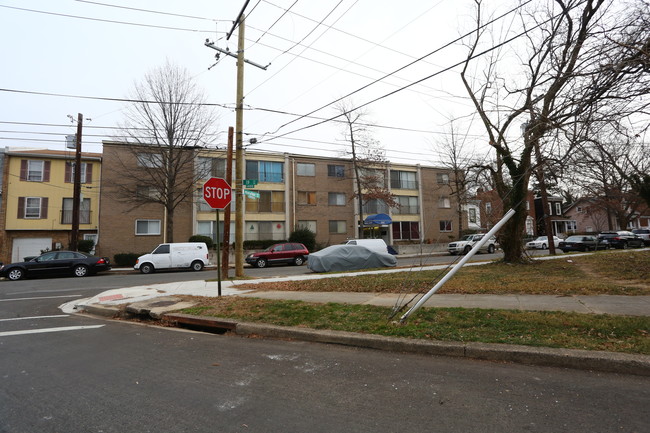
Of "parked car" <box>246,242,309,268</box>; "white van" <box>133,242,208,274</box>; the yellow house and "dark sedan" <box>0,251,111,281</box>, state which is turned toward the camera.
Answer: the yellow house

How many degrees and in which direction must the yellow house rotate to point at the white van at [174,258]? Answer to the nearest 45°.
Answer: approximately 45° to its left

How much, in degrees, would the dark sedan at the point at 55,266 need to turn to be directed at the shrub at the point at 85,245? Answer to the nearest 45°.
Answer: approximately 90° to its right

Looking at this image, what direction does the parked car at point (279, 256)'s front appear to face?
to the viewer's left

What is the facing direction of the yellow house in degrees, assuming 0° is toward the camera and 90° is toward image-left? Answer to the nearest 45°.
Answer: approximately 0°

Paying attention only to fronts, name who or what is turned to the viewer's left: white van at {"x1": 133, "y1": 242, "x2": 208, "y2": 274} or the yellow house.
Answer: the white van

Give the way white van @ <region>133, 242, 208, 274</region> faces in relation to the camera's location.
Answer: facing to the left of the viewer

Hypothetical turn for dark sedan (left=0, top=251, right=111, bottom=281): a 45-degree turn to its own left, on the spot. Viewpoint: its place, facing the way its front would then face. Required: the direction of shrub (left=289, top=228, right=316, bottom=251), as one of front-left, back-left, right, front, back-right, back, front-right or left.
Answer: back-left

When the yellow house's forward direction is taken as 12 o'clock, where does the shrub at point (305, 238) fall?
The shrub is roughly at 10 o'clock from the yellow house.

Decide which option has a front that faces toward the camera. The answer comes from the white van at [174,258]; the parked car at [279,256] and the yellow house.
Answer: the yellow house

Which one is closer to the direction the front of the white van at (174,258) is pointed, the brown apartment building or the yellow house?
the yellow house

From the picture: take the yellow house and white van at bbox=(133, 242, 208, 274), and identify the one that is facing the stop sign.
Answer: the yellow house

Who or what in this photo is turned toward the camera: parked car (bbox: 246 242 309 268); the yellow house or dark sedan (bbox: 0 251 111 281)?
the yellow house

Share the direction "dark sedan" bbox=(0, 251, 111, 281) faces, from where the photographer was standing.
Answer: facing to the left of the viewer

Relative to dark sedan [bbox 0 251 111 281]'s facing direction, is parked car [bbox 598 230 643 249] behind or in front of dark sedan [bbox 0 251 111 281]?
behind
